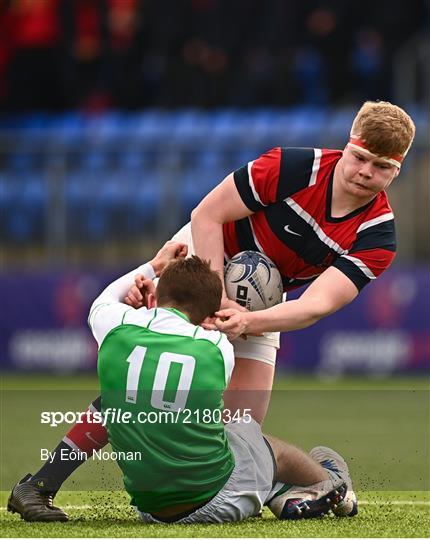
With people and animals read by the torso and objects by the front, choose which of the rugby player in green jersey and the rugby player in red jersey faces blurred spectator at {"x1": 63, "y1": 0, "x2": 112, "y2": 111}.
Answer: the rugby player in green jersey

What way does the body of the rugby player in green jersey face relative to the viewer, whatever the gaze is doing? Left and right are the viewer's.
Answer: facing away from the viewer

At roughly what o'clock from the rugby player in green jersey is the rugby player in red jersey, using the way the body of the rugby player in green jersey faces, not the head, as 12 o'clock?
The rugby player in red jersey is roughly at 1 o'clock from the rugby player in green jersey.

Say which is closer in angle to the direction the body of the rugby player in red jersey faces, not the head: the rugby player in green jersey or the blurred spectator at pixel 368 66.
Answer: the rugby player in green jersey

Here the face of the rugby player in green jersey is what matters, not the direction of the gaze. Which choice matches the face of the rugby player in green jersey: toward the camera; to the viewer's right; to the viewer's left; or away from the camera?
away from the camera

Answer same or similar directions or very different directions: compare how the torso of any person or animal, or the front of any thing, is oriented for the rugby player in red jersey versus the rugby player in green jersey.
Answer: very different directions

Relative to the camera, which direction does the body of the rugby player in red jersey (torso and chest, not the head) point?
toward the camera

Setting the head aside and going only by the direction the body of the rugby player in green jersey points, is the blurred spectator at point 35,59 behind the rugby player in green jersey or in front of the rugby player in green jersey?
in front

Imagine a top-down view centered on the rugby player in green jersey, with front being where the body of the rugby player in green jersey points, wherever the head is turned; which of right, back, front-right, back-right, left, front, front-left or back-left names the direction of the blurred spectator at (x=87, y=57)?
front

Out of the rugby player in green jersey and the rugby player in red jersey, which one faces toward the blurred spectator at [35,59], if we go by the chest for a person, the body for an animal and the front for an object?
the rugby player in green jersey

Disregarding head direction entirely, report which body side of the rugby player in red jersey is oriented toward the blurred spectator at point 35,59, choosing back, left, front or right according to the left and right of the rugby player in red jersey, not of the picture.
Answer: back

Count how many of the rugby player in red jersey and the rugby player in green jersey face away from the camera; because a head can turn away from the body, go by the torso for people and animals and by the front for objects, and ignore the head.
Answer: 1

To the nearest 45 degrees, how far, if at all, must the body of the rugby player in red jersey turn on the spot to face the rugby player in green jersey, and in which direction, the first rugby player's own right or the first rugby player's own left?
approximately 45° to the first rugby player's own right

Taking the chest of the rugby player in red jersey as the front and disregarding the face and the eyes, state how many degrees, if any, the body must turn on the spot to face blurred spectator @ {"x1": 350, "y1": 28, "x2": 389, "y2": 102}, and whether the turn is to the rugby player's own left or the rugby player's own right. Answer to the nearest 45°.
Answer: approximately 180°

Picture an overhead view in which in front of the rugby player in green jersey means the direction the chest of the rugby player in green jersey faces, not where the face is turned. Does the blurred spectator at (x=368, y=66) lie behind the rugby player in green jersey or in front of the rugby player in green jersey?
in front
